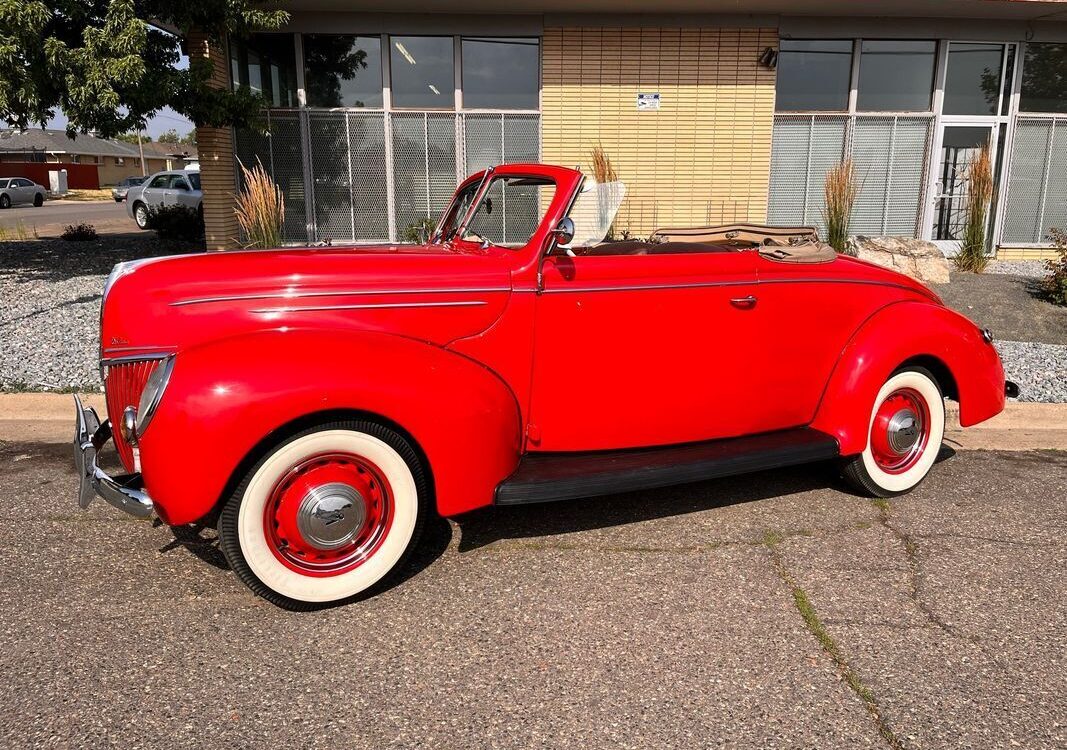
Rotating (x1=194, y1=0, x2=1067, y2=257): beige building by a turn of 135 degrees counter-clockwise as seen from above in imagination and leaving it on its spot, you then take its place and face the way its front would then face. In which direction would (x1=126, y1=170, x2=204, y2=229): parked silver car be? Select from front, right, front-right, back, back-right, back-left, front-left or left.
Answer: left

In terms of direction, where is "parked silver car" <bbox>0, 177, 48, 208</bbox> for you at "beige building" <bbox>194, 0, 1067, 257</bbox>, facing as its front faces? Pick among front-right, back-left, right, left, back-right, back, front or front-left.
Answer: back-right

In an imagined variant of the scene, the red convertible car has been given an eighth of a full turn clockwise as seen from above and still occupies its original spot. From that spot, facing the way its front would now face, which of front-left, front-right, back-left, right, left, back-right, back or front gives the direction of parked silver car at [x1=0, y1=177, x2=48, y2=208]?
front-right

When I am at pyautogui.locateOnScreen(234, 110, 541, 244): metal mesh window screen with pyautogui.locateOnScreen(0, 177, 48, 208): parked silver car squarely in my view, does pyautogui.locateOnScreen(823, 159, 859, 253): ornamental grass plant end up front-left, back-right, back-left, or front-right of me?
back-right

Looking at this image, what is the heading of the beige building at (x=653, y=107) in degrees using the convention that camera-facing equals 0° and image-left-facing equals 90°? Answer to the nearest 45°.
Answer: approximately 0°

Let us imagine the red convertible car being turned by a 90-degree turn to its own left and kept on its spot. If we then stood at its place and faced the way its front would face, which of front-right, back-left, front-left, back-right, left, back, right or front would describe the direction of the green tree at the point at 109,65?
back

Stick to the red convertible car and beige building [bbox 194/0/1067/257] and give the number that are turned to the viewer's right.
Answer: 0
